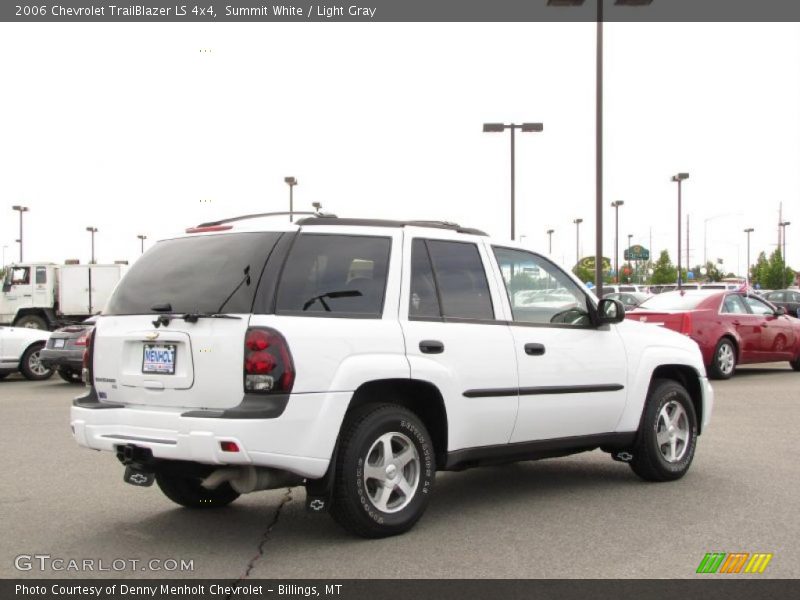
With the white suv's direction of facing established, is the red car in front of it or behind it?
in front

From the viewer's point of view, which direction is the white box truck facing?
to the viewer's left

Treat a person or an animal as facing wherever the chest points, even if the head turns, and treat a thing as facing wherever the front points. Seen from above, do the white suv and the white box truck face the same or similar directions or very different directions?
very different directions

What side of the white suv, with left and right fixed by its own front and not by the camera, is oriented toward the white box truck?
left

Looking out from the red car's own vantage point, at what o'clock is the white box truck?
The white box truck is roughly at 8 o'clock from the red car.

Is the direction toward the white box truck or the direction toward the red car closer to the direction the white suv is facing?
the red car

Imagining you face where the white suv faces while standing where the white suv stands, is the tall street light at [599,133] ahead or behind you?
ahead

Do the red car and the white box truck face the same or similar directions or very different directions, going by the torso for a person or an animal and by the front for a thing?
very different directions

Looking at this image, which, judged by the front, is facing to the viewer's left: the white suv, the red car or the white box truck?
the white box truck

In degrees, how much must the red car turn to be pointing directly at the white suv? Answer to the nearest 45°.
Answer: approximately 135° to its right
